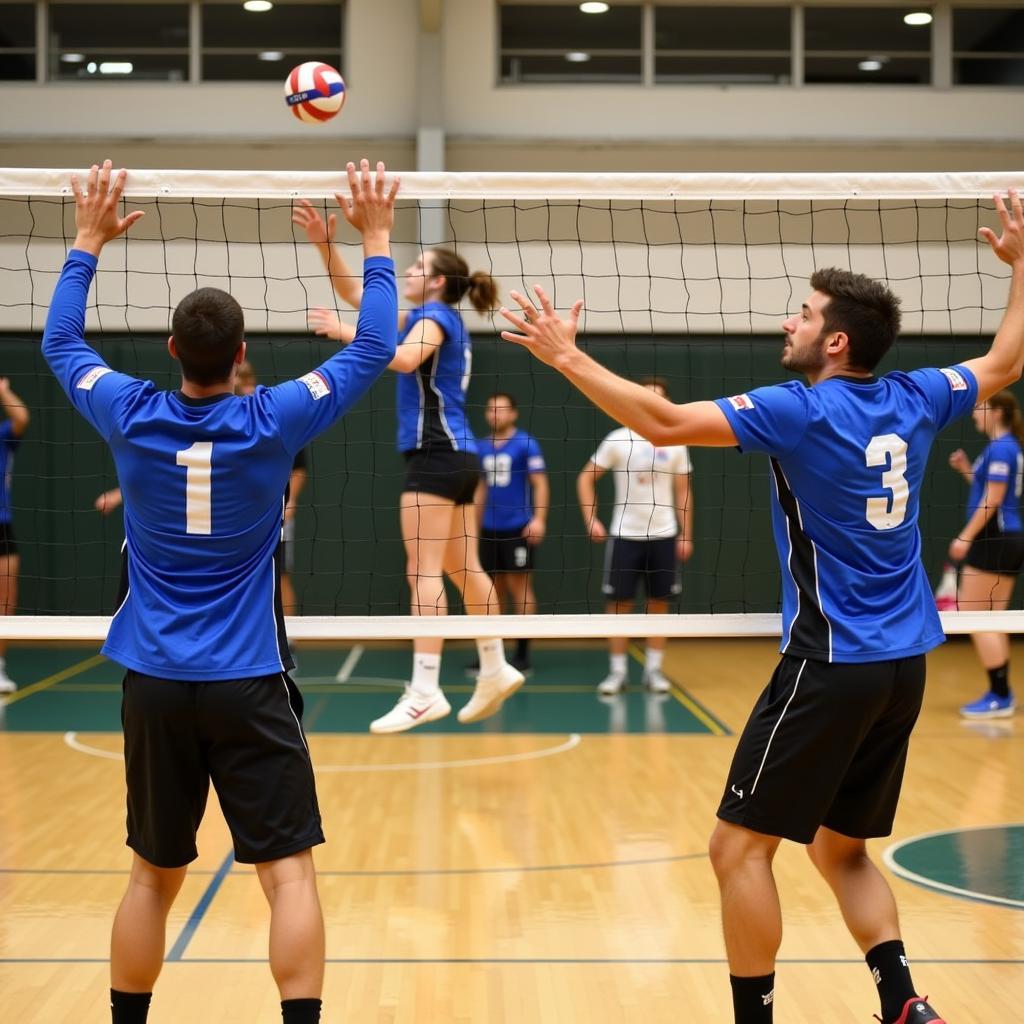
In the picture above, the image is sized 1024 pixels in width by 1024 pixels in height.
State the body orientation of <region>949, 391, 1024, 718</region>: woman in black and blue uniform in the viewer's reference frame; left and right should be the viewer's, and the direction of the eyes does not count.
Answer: facing to the left of the viewer

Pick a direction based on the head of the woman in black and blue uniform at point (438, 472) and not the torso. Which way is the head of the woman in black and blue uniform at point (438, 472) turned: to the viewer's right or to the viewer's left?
to the viewer's left

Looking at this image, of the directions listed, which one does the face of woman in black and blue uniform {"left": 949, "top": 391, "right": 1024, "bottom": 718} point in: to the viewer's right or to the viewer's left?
to the viewer's left

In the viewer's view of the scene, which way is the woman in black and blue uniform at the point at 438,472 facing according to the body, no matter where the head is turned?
to the viewer's left

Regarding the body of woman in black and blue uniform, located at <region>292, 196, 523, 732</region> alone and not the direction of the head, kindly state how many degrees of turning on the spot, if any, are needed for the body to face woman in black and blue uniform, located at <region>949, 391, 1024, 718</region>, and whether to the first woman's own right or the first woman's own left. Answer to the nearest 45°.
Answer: approximately 135° to the first woman's own right
